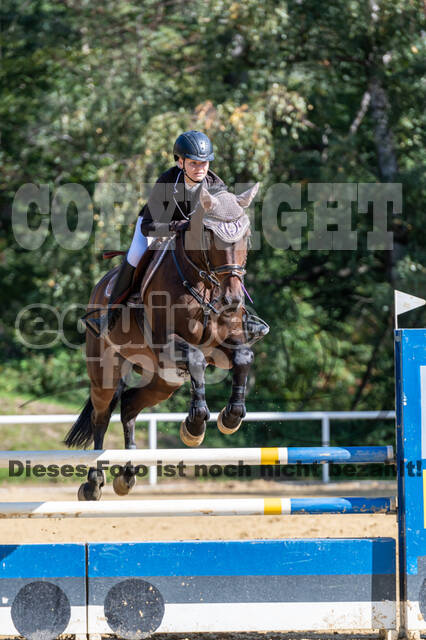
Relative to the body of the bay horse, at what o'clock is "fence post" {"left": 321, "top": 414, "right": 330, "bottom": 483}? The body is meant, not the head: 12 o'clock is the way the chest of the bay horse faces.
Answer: The fence post is roughly at 8 o'clock from the bay horse.

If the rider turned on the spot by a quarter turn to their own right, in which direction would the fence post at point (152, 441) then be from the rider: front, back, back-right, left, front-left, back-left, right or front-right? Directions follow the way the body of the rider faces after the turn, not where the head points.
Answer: back-right

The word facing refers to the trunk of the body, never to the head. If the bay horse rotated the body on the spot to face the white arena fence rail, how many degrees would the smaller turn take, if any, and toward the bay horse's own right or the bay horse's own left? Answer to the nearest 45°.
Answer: approximately 135° to the bay horse's own left

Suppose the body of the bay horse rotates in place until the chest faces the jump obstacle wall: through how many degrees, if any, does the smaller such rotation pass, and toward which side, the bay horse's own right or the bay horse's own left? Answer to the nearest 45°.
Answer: approximately 45° to the bay horse's own right

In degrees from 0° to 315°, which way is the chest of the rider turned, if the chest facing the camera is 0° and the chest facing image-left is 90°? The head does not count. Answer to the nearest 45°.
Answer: approximately 315°

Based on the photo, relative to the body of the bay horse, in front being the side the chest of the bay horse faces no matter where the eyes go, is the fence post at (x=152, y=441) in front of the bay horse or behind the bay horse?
behind

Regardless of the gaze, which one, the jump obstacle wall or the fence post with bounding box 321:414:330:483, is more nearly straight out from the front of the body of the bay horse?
the jump obstacle wall
